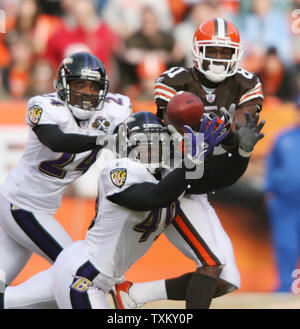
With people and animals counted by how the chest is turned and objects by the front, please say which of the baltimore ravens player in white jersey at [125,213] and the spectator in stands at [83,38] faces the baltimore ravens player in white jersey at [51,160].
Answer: the spectator in stands

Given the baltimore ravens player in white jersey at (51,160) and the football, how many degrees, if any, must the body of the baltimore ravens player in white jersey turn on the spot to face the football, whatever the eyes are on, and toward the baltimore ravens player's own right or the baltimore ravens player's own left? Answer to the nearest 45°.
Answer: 0° — they already face it

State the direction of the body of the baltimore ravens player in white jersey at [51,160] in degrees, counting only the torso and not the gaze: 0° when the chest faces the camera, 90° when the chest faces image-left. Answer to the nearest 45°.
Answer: approximately 315°

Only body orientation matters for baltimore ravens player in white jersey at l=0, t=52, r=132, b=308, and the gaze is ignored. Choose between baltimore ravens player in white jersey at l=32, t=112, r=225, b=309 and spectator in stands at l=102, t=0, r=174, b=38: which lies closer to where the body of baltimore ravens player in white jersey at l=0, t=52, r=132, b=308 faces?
the baltimore ravens player in white jersey

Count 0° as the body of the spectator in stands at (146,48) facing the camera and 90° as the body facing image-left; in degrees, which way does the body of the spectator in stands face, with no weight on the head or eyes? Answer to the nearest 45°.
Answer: approximately 0°

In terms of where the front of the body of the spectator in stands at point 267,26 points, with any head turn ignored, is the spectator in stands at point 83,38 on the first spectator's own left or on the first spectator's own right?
on the first spectator's own right
